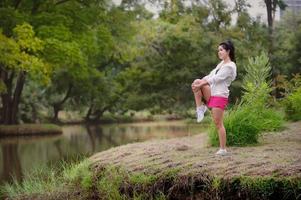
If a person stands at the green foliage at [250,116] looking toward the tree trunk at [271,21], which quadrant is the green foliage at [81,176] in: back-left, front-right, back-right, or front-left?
back-left

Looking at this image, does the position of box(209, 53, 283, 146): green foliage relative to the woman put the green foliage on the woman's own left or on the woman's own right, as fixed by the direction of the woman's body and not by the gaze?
on the woman's own right

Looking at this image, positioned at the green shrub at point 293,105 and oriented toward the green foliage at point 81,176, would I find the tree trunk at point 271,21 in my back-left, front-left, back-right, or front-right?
back-right

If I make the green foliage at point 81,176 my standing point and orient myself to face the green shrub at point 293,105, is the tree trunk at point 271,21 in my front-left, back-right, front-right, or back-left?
front-left

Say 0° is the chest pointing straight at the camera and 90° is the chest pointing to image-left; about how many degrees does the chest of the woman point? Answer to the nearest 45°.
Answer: approximately 90°

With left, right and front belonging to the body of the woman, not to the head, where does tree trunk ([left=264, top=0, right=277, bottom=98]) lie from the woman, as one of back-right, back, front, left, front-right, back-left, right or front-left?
right
